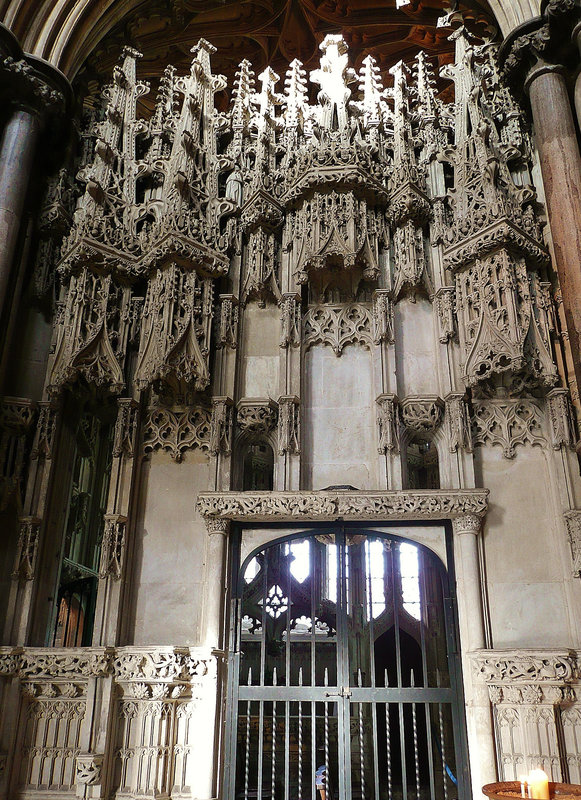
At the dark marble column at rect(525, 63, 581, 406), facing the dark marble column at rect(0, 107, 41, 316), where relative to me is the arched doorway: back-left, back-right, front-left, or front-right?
front-right

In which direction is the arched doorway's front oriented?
toward the camera

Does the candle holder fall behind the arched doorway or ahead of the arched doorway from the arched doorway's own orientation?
ahead

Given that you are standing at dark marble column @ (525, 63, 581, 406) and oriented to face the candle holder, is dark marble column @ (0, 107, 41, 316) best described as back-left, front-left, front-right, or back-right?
front-right

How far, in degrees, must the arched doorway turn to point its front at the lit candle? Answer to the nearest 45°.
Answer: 0° — it already faces it

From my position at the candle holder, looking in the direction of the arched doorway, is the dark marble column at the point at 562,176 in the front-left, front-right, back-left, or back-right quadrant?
front-right
